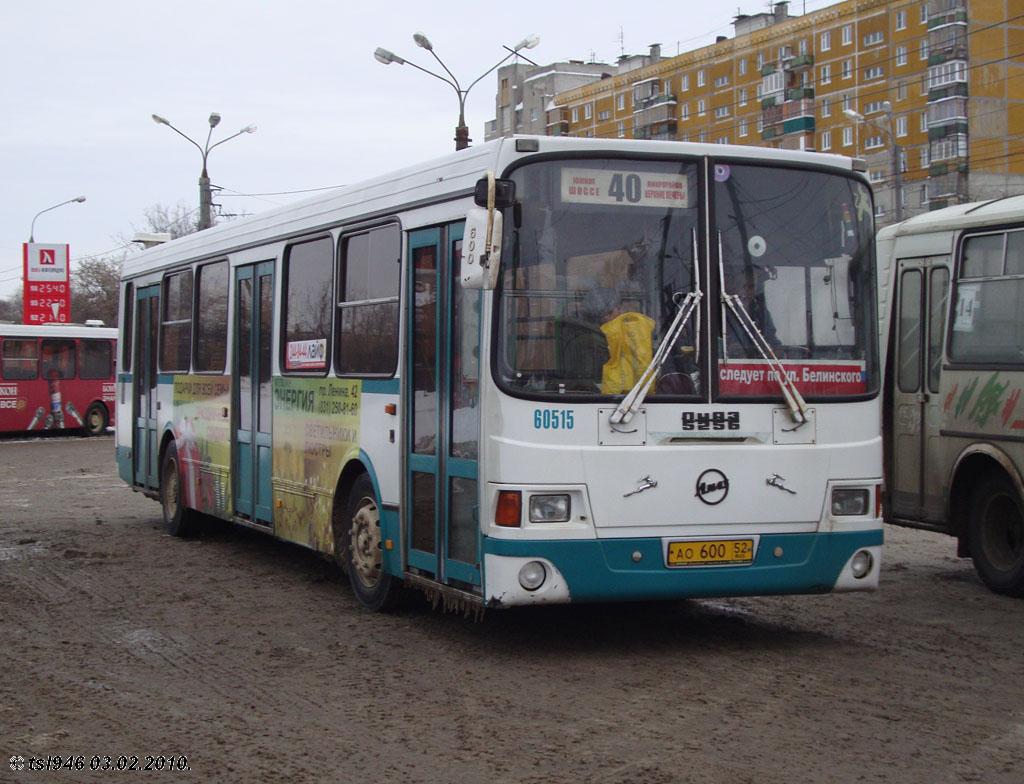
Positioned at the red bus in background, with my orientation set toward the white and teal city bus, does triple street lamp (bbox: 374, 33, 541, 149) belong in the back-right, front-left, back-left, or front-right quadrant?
front-left

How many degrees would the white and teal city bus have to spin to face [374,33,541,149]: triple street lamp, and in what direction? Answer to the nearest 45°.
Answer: approximately 135° to its left

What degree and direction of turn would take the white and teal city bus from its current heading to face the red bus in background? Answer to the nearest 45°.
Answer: approximately 180°

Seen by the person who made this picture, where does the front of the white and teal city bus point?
facing the viewer and to the right of the viewer
